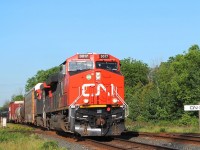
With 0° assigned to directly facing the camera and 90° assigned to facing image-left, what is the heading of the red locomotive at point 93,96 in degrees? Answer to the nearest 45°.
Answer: approximately 0°
